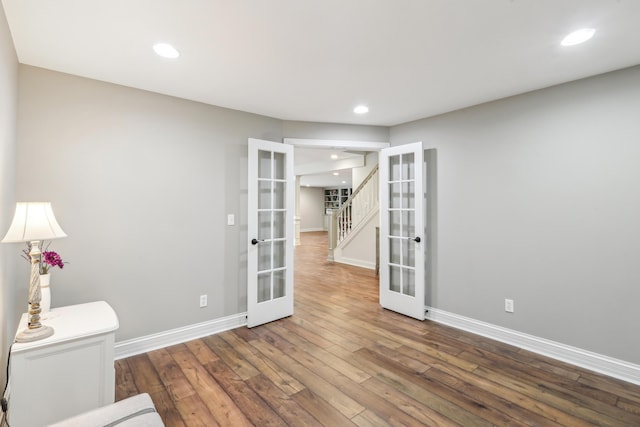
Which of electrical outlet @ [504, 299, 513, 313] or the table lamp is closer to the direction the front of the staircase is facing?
the table lamp

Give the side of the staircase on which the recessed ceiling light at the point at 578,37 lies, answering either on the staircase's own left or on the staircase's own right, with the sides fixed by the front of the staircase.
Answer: on the staircase's own left

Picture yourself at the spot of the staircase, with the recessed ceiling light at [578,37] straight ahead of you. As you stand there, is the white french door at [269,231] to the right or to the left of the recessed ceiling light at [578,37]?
right

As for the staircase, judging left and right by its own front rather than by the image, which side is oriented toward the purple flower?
left

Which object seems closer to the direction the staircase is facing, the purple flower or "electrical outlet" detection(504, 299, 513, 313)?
the purple flower

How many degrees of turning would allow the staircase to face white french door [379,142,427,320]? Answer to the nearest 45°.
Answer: approximately 90° to its left

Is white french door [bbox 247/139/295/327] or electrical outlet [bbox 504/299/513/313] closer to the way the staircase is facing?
the white french door

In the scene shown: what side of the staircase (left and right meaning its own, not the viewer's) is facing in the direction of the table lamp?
left

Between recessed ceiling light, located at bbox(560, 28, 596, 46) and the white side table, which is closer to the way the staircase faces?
the white side table

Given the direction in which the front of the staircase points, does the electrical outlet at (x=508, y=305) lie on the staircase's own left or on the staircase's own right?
on the staircase's own left

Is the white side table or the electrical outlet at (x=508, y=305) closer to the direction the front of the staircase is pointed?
the white side table

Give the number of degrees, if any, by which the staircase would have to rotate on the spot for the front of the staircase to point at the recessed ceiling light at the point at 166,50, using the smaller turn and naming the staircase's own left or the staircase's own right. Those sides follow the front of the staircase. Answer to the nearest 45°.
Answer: approximately 90° to the staircase's own left

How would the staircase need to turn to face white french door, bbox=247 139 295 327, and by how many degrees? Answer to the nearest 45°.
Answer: approximately 90° to its left

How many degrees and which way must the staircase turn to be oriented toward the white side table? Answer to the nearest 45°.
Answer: approximately 90° to its left

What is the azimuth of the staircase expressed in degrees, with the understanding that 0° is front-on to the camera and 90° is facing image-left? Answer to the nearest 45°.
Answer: approximately 90°
